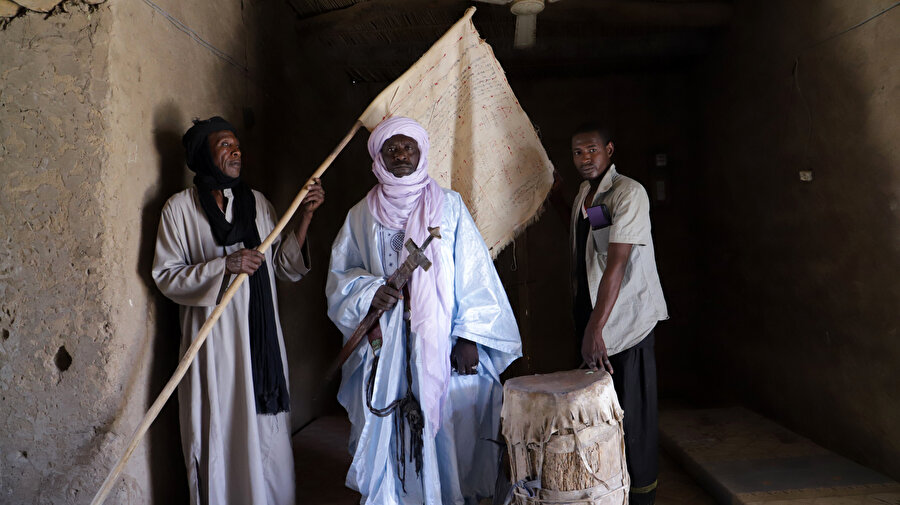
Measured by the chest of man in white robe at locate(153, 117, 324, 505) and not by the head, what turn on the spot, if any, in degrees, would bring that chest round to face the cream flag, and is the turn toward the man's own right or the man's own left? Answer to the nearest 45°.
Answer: approximately 45° to the man's own left

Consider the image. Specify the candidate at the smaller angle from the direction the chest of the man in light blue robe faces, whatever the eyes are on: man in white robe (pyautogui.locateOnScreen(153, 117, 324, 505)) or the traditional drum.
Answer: the traditional drum

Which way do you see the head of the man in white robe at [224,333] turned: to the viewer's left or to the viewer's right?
to the viewer's right

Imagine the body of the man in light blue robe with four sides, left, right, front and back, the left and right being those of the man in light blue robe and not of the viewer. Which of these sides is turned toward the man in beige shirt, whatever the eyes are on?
left

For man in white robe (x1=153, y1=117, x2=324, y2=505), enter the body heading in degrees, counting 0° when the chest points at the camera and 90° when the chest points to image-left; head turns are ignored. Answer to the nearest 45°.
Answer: approximately 315°

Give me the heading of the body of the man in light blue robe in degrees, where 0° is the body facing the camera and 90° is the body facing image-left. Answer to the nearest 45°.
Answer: approximately 0°

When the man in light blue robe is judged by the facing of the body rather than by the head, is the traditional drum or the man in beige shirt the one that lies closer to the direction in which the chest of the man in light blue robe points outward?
the traditional drum

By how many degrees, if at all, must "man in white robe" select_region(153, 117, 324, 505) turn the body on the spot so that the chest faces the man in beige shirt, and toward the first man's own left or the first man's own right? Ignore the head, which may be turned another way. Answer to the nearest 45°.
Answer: approximately 45° to the first man's own left
